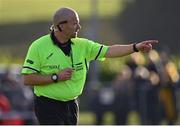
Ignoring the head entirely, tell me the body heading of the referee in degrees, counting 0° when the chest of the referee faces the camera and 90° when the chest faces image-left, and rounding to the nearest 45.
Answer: approximately 315°
